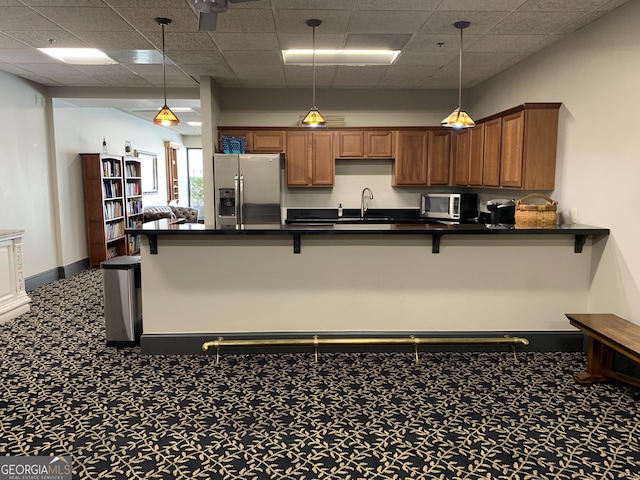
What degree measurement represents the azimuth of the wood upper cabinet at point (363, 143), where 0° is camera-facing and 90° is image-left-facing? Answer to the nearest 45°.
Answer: approximately 0°

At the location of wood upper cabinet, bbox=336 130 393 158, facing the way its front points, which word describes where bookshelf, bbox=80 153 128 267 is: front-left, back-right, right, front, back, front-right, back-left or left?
right

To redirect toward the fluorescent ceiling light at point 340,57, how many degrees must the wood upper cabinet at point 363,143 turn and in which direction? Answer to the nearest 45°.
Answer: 0° — it already faces it

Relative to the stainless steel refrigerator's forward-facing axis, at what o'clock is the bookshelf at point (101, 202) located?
The bookshelf is roughly at 4 o'clock from the stainless steel refrigerator.

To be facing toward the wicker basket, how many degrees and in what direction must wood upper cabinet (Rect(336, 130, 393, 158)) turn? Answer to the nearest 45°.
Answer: approximately 45° to its left

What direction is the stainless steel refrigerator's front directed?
toward the camera

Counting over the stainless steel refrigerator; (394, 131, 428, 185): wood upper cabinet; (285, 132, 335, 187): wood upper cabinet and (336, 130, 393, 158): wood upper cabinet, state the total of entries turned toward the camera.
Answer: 4

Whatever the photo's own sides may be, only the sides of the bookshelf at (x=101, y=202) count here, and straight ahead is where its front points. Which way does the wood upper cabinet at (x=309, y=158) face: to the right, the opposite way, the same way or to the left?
to the right

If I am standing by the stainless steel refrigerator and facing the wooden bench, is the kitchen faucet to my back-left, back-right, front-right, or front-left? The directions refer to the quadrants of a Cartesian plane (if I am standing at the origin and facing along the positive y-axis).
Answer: front-left

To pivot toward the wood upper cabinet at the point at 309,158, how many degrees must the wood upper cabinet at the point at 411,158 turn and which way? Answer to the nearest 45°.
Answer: approximately 90° to its right

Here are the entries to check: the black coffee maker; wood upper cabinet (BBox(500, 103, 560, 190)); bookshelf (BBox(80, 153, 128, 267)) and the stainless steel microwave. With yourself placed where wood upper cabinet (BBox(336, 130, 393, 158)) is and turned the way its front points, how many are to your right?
1

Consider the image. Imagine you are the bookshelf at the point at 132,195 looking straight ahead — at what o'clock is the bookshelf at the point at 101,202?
the bookshelf at the point at 101,202 is roughly at 2 o'clock from the bookshelf at the point at 132,195.

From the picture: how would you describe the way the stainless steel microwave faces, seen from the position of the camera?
facing the viewer and to the left of the viewer

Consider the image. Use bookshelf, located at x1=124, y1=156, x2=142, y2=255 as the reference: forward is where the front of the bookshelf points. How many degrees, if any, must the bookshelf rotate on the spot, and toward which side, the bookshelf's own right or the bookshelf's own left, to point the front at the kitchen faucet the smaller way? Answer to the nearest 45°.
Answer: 0° — it already faces it

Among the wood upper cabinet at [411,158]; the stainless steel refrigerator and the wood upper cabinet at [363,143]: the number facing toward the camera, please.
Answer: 3

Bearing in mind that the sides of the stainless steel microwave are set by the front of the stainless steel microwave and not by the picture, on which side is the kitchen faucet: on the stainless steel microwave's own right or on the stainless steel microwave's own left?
on the stainless steel microwave's own right

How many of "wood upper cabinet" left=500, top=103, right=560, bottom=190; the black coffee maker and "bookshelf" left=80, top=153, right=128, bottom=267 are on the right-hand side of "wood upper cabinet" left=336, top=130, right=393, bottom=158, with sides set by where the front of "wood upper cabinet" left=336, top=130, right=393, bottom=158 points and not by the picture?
1

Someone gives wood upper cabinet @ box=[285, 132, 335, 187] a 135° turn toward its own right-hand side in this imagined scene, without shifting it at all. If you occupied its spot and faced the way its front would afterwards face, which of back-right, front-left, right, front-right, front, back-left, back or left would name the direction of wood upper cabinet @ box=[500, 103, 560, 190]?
back

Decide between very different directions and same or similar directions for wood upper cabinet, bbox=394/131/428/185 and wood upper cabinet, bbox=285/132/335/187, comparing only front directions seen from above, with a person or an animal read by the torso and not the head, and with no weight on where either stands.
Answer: same or similar directions

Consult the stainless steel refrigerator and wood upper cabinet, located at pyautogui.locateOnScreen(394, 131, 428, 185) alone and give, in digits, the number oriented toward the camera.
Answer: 2
